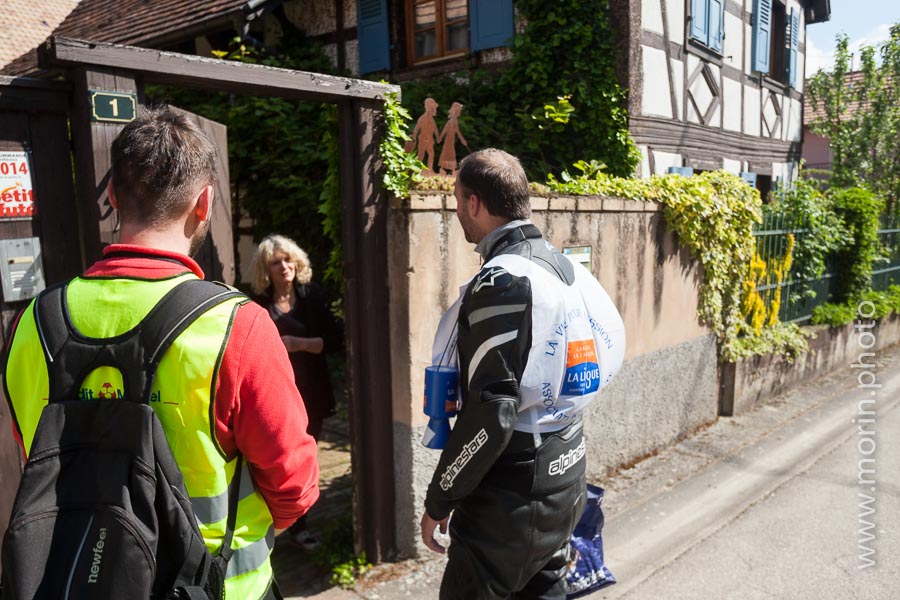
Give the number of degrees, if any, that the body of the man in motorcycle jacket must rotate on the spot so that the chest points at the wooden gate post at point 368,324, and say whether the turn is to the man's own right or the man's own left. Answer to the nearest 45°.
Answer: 0° — they already face it

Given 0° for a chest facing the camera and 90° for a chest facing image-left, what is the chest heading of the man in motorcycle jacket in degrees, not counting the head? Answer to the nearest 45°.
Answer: approximately 135°

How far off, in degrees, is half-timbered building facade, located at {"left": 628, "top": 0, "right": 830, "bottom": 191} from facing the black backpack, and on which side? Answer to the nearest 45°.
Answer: approximately 45° to its right

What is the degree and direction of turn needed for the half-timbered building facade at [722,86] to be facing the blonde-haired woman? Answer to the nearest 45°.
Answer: approximately 45° to its right

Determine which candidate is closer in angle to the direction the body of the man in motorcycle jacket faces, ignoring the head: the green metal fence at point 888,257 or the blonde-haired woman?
the blonde-haired woman

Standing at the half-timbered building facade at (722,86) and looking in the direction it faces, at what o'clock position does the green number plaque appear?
The green number plaque is roughly at 2 o'clock from the half-timbered building facade.

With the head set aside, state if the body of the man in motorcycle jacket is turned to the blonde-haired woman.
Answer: yes

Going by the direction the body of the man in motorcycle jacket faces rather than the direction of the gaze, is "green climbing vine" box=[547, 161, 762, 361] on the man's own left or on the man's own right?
on the man's own right

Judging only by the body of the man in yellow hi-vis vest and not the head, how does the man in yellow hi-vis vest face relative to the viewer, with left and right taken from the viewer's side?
facing away from the viewer and to the right of the viewer

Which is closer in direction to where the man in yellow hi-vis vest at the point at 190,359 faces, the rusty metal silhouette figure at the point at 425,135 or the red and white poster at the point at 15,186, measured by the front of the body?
the rusty metal silhouette figure
